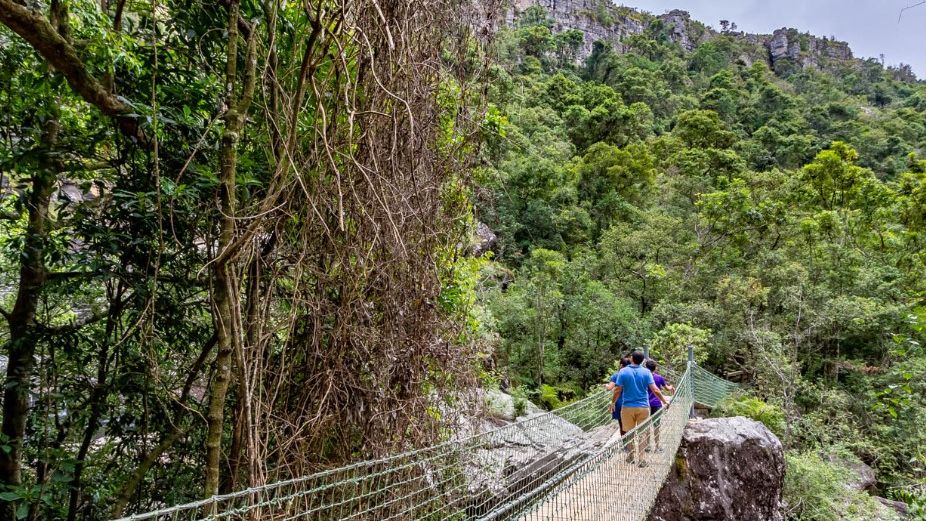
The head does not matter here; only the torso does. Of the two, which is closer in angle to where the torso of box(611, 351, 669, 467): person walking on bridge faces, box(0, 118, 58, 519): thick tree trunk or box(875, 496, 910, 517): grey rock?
the grey rock

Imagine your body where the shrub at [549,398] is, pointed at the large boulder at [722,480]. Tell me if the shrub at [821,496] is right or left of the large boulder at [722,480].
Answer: left

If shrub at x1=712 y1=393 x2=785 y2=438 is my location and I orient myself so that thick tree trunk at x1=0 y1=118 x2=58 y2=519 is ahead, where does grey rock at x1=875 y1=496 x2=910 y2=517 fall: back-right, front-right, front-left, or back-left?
back-left

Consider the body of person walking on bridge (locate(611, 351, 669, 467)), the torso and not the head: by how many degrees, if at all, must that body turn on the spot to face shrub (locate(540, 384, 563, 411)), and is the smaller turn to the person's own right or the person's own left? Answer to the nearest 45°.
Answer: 0° — they already face it

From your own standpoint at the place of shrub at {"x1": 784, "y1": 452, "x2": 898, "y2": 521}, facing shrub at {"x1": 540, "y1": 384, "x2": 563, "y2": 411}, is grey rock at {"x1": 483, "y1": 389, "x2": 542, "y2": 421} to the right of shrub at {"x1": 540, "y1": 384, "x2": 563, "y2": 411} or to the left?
left

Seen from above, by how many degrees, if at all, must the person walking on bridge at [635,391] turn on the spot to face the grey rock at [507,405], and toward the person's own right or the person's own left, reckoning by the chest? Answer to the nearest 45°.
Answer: approximately 45° to the person's own left

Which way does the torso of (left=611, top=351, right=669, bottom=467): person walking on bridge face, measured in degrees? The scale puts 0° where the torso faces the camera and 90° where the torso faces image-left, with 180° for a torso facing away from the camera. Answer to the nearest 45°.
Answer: approximately 180°

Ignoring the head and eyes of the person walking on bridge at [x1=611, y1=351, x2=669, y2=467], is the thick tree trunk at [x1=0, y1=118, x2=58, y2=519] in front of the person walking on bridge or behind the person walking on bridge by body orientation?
behind
